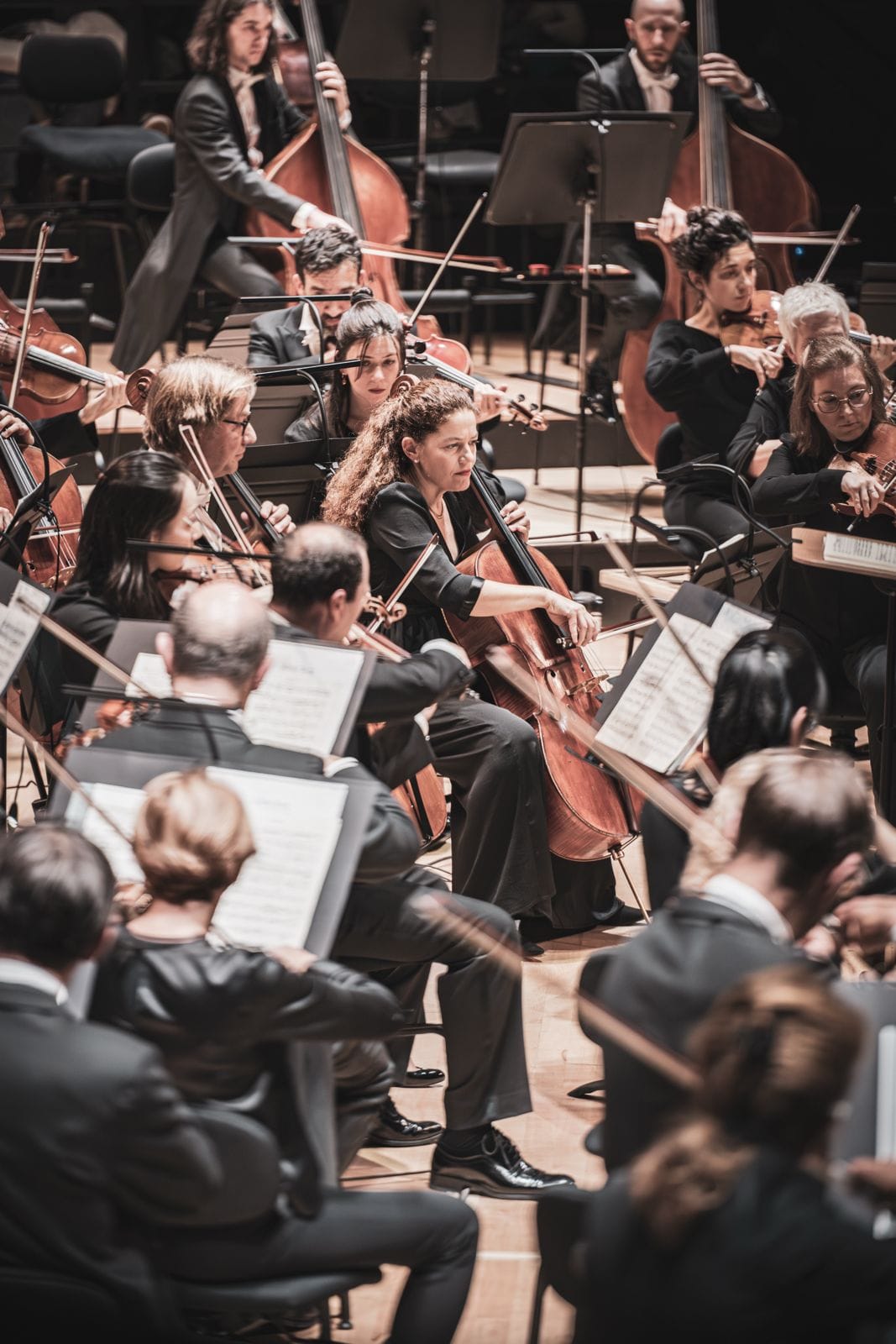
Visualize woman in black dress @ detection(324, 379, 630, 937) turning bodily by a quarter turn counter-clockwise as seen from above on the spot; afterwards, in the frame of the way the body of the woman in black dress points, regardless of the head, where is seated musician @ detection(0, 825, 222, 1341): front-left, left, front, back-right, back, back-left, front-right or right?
back-right

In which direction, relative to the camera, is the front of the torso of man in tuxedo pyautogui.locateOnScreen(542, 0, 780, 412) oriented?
toward the camera

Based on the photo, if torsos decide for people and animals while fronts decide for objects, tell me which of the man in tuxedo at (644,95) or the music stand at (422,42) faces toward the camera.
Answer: the man in tuxedo

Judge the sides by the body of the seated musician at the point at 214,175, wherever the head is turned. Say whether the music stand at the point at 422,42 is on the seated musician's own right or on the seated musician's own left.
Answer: on the seated musician's own left

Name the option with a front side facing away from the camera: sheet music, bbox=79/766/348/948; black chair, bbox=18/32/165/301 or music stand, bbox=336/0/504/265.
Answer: the music stand

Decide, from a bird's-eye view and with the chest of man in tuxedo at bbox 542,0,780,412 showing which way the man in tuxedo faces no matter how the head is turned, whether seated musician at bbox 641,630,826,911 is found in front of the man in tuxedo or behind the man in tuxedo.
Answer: in front

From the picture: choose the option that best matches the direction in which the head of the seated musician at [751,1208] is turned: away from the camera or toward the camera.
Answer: away from the camera

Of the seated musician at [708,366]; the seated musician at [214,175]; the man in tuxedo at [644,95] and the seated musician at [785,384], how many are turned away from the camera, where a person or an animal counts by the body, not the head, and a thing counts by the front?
0

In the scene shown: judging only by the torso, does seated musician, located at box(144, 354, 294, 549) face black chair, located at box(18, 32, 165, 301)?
no

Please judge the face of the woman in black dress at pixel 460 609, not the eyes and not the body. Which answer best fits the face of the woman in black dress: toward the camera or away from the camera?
toward the camera

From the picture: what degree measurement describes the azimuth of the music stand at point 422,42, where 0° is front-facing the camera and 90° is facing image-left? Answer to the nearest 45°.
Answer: approximately 180°

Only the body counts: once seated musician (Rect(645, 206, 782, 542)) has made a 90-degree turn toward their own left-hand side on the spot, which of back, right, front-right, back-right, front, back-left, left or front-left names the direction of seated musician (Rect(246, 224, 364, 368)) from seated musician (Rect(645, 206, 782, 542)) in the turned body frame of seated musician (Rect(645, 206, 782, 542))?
back-left

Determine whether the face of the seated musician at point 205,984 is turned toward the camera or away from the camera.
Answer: away from the camera

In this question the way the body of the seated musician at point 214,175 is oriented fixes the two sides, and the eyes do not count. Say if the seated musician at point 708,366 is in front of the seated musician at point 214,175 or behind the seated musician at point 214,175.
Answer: in front

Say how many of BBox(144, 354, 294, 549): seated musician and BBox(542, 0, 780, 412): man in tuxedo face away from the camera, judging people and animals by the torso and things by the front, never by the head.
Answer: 0

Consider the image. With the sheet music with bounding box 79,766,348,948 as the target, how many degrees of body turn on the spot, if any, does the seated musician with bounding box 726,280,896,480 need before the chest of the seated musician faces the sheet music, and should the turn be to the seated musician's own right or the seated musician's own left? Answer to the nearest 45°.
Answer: approximately 45° to the seated musician's own right

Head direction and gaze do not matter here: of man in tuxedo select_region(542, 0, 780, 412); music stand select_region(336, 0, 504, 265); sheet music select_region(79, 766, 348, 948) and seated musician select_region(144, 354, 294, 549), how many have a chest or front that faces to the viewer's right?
1

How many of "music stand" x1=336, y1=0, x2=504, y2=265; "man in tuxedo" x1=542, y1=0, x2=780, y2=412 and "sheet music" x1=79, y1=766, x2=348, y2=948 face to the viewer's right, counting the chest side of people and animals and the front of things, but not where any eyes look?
0

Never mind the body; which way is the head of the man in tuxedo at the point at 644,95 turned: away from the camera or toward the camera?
toward the camera
